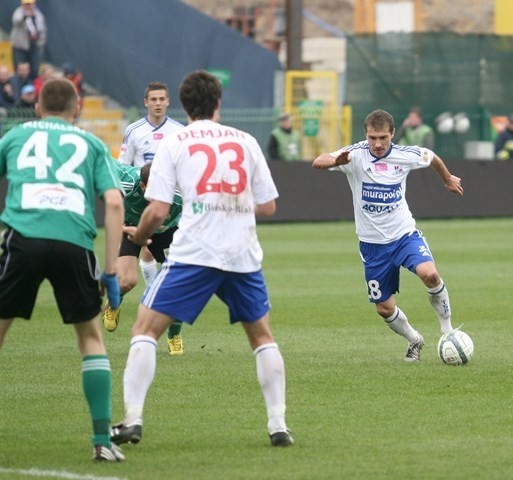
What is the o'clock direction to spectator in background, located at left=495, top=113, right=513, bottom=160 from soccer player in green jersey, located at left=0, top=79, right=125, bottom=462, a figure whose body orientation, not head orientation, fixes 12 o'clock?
The spectator in background is roughly at 1 o'clock from the soccer player in green jersey.

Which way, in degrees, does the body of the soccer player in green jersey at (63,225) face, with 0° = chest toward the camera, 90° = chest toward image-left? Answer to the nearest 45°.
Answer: approximately 180°

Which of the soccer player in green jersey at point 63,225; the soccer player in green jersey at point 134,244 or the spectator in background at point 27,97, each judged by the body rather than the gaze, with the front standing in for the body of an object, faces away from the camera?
the soccer player in green jersey at point 63,225

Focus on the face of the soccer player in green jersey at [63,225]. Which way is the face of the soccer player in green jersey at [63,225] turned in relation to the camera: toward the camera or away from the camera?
away from the camera

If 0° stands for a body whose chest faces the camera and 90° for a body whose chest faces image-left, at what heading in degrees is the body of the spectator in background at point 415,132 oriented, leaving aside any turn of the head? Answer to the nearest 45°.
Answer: approximately 0°

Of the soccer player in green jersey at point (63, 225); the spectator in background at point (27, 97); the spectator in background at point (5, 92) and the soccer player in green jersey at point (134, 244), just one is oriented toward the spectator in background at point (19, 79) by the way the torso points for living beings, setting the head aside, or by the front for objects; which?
the soccer player in green jersey at point (63, 225)
